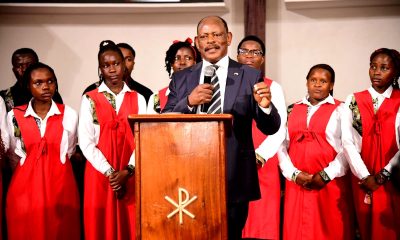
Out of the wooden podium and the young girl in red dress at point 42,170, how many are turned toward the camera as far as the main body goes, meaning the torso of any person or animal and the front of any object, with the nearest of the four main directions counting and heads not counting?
2

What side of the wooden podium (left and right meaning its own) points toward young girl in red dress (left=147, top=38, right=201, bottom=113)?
back

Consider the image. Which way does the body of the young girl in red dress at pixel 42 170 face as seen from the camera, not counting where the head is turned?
toward the camera

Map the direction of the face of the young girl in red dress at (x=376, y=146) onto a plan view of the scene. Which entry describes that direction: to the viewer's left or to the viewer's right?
to the viewer's left

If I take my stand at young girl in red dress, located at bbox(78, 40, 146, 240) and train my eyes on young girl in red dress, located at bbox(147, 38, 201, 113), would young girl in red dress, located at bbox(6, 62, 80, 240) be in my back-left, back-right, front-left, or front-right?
back-left

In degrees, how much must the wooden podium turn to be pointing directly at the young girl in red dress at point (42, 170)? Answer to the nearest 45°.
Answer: approximately 135° to its right

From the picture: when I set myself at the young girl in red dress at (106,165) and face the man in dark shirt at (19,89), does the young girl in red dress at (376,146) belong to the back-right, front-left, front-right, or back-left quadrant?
back-right

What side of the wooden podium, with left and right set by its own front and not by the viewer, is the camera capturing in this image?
front

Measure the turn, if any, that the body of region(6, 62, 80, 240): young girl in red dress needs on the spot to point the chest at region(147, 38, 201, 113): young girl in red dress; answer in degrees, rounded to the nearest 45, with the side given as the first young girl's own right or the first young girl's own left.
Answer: approximately 90° to the first young girl's own left
